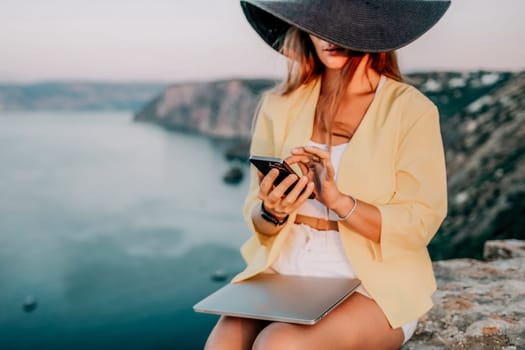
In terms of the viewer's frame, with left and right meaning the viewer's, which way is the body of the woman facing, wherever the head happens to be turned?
facing the viewer and to the left of the viewer

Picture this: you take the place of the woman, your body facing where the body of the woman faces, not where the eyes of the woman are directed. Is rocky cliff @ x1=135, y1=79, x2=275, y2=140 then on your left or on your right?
on your right
